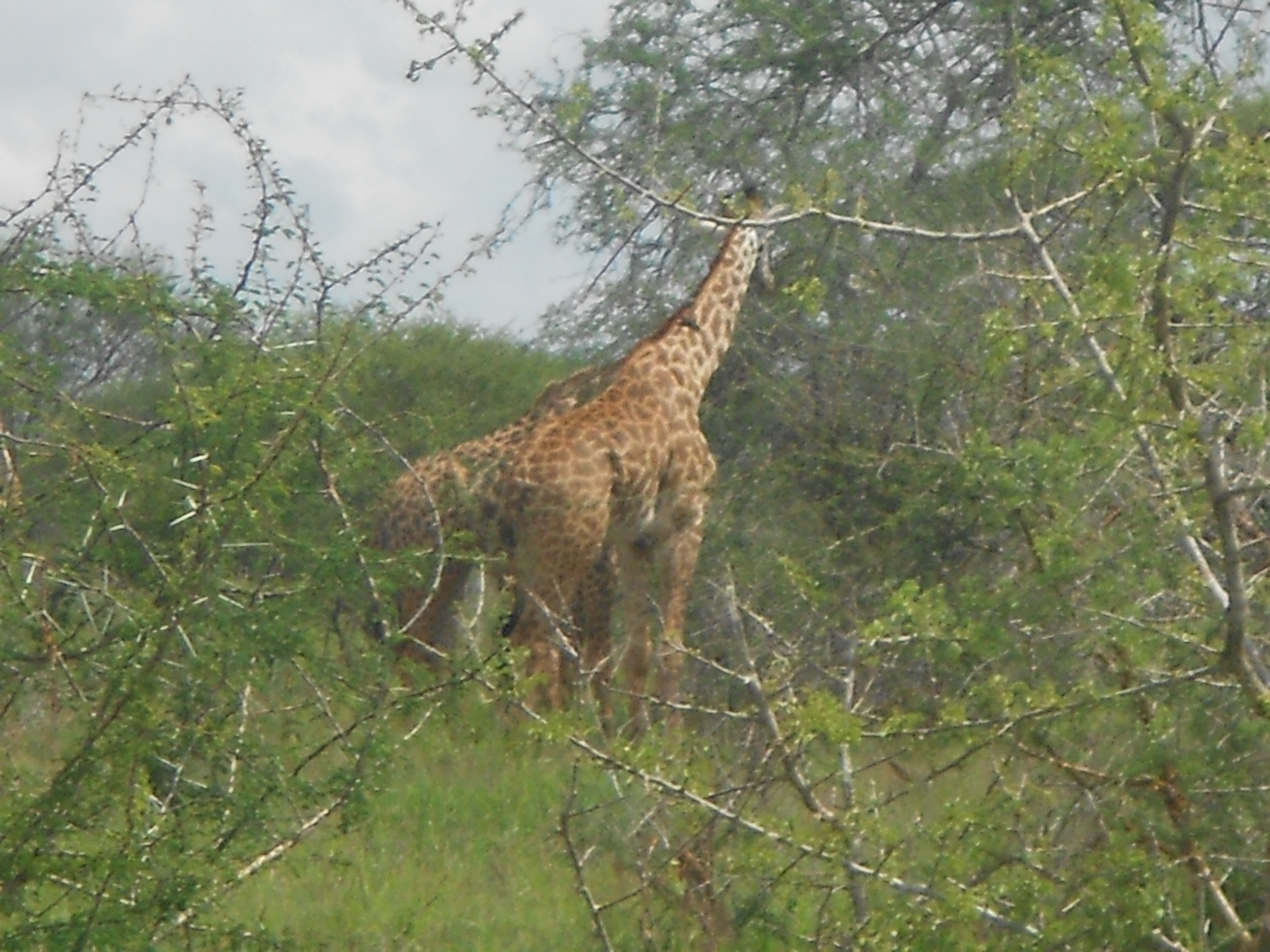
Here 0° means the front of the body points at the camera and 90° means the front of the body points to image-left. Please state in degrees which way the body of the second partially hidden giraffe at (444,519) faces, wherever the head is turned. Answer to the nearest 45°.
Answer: approximately 270°

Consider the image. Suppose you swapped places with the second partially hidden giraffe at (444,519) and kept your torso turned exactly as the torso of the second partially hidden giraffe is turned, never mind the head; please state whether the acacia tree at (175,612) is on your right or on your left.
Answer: on your right

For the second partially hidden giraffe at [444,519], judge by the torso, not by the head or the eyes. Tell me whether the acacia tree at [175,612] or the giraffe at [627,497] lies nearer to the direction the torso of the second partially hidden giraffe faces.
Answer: the giraffe

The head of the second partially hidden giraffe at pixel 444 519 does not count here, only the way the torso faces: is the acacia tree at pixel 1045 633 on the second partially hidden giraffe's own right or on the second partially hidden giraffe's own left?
on the second partially hidden giraffe's own right
